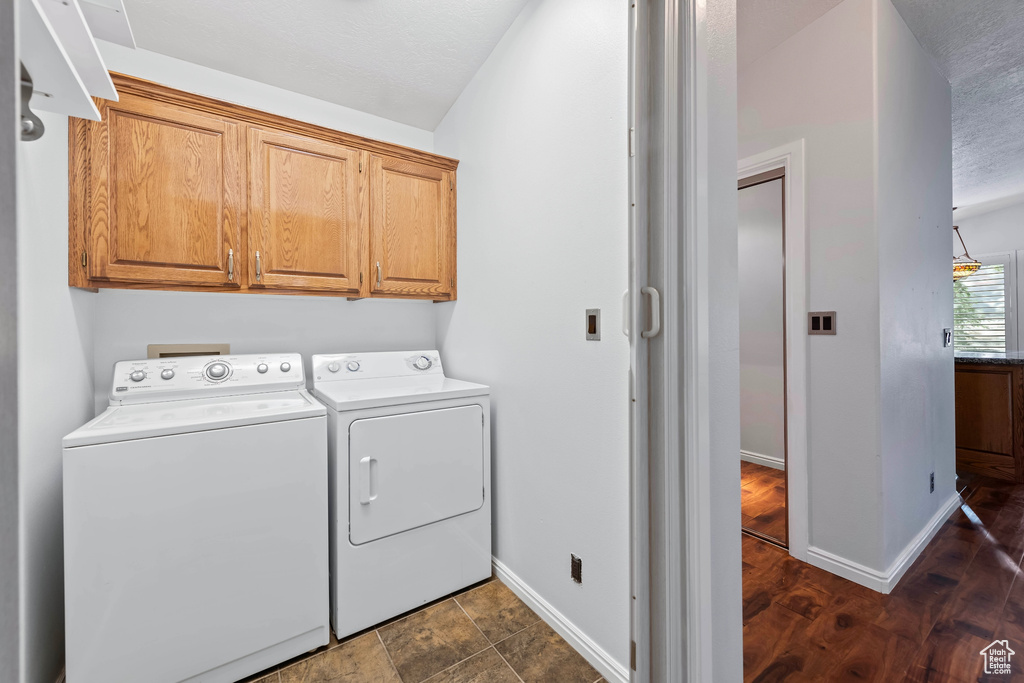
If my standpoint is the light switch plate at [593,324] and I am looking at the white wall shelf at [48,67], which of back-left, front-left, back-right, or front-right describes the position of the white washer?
front-right

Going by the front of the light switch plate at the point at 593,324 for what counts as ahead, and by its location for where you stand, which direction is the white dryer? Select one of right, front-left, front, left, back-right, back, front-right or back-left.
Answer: front-right

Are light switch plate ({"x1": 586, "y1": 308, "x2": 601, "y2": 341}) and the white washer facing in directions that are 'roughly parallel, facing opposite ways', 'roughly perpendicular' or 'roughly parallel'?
roughly perpendicular

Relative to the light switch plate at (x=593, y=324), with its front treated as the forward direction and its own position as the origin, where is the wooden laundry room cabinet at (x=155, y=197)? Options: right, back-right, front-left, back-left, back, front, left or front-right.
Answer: front-right

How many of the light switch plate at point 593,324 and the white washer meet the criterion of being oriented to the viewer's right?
0

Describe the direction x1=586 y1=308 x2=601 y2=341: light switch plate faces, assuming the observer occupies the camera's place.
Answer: facing the viewer and to the left of the viewer

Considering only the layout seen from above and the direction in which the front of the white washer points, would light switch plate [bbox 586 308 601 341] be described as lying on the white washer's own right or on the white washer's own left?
on the white washer's own left

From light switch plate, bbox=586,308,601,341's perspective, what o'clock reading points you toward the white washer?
The white washer is roughly at 1 o'clock from the light switch plate.

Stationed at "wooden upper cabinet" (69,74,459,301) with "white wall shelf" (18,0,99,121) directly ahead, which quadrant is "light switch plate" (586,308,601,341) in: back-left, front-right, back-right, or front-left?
front-left

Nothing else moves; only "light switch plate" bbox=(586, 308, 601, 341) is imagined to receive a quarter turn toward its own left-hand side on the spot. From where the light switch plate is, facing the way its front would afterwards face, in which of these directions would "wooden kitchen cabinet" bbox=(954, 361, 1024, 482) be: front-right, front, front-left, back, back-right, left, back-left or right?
left

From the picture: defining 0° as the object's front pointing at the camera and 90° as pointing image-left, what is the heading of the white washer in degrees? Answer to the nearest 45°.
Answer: approximately 0°
